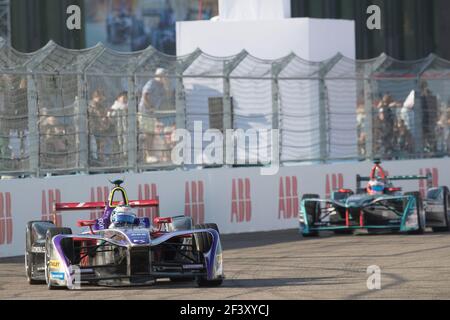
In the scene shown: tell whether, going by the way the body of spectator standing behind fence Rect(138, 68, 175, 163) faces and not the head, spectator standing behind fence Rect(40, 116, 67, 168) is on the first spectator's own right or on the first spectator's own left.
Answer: on the first spectator's own right

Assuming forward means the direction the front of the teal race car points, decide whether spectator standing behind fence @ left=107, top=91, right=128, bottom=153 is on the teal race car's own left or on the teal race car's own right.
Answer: on the teal race car's own right

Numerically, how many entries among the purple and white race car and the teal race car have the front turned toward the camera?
2

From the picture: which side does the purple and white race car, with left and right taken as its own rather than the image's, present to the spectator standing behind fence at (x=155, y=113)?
back

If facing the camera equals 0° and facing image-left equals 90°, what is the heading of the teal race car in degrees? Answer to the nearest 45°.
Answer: approximately 0°

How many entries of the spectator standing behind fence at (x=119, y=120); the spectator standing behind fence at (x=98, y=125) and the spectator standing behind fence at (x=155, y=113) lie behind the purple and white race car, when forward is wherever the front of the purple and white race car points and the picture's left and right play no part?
3

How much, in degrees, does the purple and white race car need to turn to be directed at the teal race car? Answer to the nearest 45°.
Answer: approximately 135° to its left

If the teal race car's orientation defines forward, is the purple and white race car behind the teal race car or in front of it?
in front

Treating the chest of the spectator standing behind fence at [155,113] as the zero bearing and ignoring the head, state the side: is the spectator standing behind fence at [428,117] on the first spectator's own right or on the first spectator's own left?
on the first spectator's own left

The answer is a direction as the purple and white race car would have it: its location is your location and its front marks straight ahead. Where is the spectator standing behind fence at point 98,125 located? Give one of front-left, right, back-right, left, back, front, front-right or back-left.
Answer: back

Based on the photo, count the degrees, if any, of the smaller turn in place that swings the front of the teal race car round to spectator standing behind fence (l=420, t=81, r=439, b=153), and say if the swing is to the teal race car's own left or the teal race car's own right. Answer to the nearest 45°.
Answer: approximately 180°

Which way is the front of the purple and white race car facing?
toward the camera

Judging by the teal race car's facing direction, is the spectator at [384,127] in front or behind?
behind

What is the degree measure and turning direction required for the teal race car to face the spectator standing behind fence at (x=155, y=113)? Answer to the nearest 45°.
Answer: approximately 90° to its right
